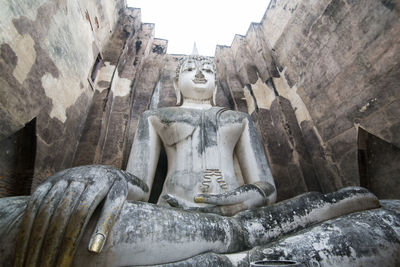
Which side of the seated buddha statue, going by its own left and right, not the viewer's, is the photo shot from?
front
